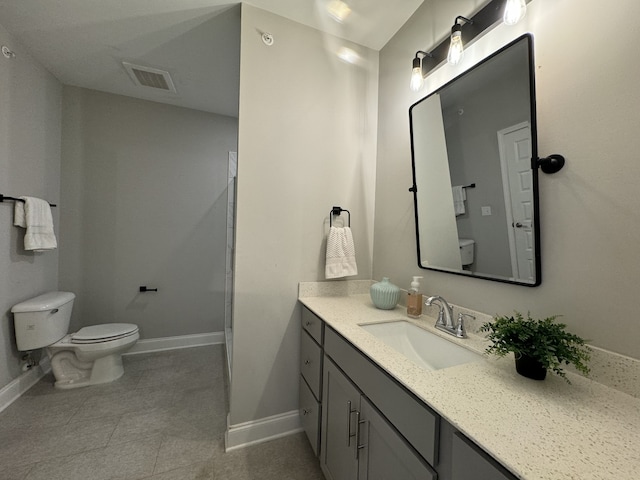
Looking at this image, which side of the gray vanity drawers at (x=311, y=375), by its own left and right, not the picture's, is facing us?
left

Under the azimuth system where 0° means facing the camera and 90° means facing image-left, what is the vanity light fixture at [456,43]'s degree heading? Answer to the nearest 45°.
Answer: approximately 45°

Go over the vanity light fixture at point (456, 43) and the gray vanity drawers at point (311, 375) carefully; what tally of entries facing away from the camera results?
0

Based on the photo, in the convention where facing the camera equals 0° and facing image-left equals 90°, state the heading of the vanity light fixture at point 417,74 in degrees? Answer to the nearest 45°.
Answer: approximately 45°

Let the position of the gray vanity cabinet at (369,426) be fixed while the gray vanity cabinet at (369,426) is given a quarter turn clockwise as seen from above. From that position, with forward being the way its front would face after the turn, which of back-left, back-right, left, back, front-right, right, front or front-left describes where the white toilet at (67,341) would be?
front-left

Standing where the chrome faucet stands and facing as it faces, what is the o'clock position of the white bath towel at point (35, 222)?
The white bath towel is roughly at 1 o'clock from the chrome faucet.
